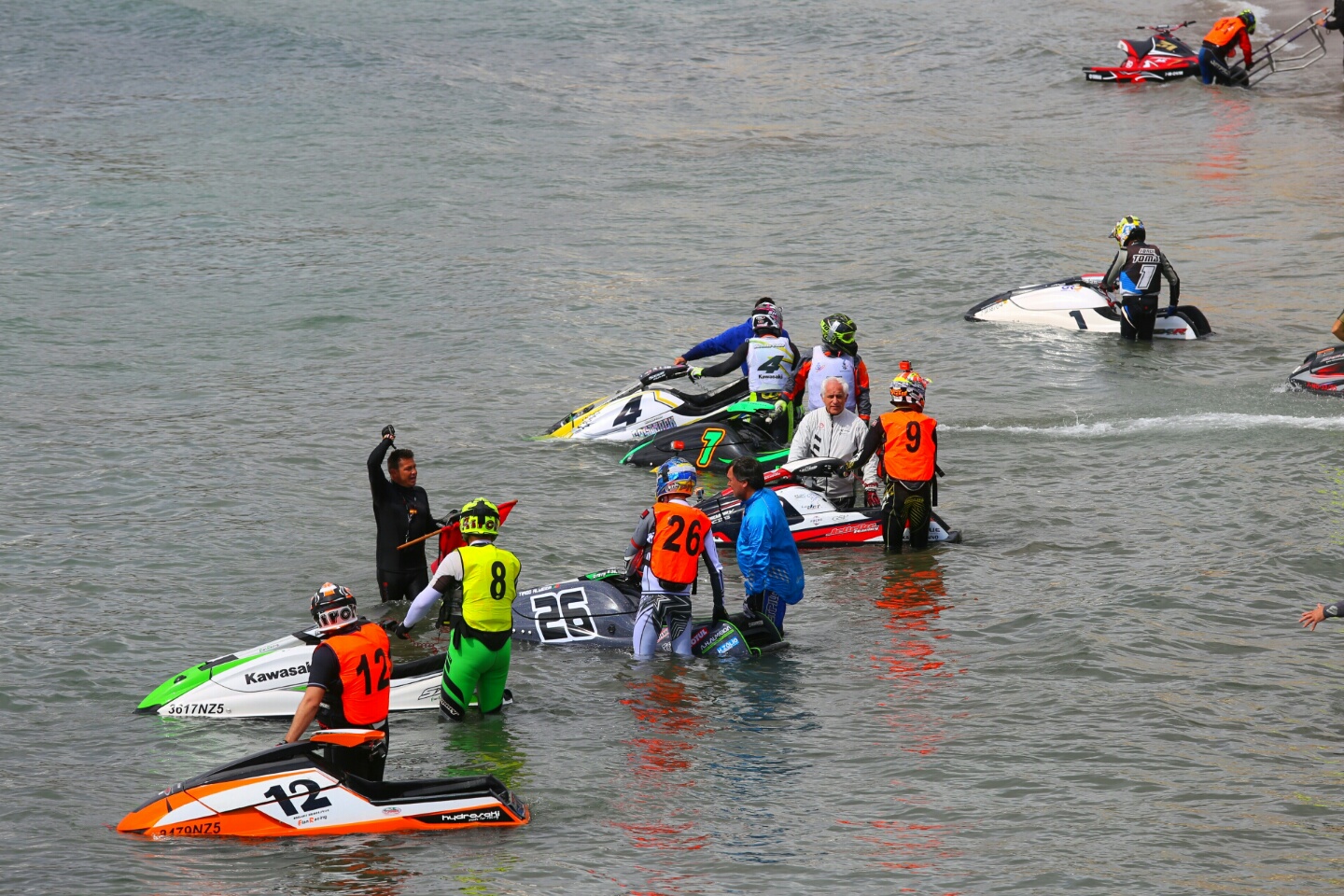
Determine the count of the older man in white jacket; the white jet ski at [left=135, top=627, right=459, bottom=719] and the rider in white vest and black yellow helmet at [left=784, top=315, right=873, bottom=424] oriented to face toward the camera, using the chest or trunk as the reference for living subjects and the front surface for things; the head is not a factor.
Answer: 2

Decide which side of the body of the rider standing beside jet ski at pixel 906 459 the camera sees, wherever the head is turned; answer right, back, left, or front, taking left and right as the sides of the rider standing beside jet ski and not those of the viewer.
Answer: back

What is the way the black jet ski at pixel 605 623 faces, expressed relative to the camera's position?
facing to the left of the viewer

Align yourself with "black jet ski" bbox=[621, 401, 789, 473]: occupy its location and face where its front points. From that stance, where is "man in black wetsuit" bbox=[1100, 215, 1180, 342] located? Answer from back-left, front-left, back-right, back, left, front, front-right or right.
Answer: back-right

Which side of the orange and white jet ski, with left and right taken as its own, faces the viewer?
left

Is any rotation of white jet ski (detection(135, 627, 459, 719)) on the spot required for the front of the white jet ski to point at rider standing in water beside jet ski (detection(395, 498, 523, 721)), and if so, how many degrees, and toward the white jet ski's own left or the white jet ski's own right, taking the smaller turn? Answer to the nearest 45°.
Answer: approximately 135° to the white jet ski's own left

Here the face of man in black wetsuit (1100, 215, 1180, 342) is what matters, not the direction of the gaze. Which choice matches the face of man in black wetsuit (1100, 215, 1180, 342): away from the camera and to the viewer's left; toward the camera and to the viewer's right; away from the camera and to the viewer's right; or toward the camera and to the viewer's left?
away from the camera and to the viewer's left

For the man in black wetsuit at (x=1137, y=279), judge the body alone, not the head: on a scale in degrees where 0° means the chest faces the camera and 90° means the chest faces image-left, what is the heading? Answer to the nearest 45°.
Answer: approximately 135°

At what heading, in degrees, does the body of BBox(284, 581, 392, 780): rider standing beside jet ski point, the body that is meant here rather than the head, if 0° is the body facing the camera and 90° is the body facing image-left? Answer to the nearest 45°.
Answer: approximately 135°

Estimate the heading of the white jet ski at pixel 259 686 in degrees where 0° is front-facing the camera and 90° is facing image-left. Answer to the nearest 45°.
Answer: approximately 90°
